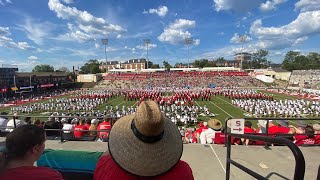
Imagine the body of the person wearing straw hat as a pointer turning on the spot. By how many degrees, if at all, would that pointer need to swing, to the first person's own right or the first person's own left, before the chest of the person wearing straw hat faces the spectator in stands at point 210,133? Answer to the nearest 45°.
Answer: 0° — they already face them

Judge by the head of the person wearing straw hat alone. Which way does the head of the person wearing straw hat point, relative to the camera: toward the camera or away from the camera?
away from the camera

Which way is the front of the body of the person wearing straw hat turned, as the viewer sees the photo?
away from the camera

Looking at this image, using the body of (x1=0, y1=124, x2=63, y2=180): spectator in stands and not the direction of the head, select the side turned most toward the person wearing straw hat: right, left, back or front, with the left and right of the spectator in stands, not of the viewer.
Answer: right

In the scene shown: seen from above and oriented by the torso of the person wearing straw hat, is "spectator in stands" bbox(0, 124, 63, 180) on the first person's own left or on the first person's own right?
on the first person's own left

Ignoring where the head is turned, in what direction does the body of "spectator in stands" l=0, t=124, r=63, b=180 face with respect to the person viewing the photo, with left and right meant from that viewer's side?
facing away from the viewer and to the right of the viewer

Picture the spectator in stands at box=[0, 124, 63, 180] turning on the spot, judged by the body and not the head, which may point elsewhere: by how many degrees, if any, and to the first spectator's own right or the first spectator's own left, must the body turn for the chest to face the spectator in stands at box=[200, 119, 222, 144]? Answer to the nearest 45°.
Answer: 0° — they already face them
